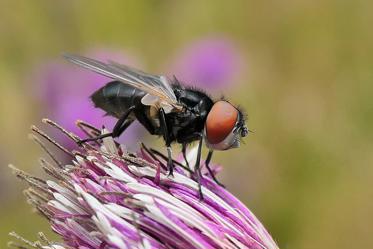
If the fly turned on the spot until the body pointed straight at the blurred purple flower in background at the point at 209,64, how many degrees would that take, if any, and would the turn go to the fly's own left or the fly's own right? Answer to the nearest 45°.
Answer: approximately 90° to the fly's own left

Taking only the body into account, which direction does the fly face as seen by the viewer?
to the viewer's right

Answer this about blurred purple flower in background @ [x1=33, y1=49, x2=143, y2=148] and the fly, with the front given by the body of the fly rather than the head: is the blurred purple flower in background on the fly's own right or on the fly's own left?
on the fly's own left
